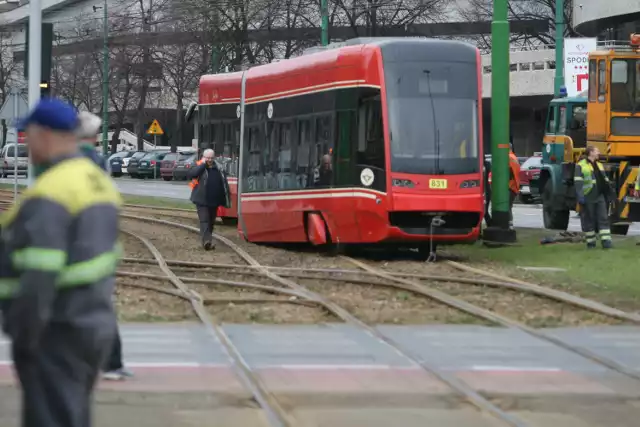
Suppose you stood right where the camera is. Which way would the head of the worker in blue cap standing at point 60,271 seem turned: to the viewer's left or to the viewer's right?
to the viewer's left

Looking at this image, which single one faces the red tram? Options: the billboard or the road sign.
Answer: the billboard

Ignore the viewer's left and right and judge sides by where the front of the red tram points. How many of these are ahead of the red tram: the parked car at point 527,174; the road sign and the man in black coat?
0

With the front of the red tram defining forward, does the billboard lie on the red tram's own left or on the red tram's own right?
on the red tram's own left

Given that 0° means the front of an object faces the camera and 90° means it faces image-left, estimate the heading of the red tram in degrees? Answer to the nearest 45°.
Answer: approximately 315°

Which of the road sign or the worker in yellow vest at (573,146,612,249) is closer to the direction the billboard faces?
the worker in yellow vest

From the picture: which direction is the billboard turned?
toward the camera

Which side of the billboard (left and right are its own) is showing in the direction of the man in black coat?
front

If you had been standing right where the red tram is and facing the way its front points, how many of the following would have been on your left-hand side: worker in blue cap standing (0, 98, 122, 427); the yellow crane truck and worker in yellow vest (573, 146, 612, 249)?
2

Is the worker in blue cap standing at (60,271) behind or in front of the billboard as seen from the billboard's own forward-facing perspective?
in front

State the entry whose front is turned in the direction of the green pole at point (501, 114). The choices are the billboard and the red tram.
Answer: the billboard
